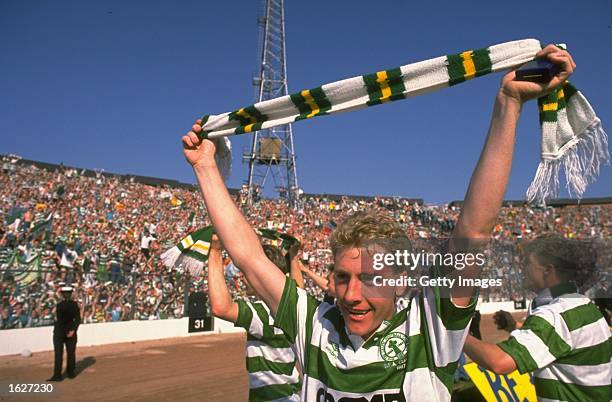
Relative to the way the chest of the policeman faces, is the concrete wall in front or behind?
behind

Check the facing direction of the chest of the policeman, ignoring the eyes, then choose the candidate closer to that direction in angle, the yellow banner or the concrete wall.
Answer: the yellow banner

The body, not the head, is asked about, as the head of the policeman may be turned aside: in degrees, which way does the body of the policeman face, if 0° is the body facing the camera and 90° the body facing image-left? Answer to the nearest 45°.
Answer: approximately 45°

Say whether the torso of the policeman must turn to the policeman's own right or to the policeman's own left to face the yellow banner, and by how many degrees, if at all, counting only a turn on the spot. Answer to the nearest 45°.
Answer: approximately 90° to the policeman's own left
